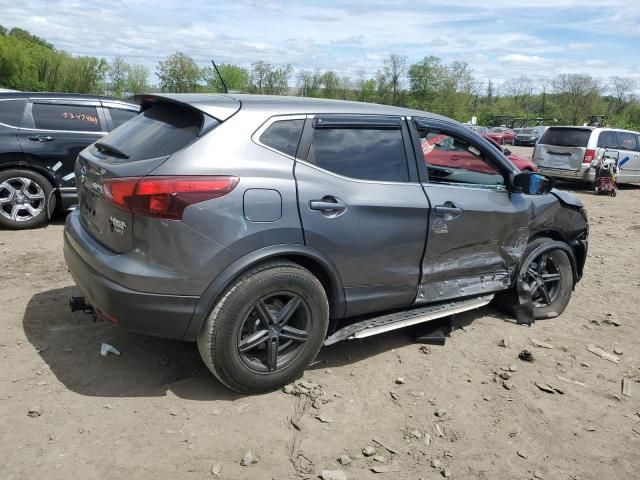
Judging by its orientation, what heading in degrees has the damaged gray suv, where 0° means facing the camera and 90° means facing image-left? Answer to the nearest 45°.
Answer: approximately 225°

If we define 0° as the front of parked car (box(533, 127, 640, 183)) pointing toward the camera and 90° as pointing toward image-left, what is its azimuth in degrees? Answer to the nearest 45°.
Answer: approximately 225°

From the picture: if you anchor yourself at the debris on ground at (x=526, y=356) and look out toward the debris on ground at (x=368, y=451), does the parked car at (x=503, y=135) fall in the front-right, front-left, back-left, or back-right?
back-right

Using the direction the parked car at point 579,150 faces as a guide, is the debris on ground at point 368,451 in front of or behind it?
behind
